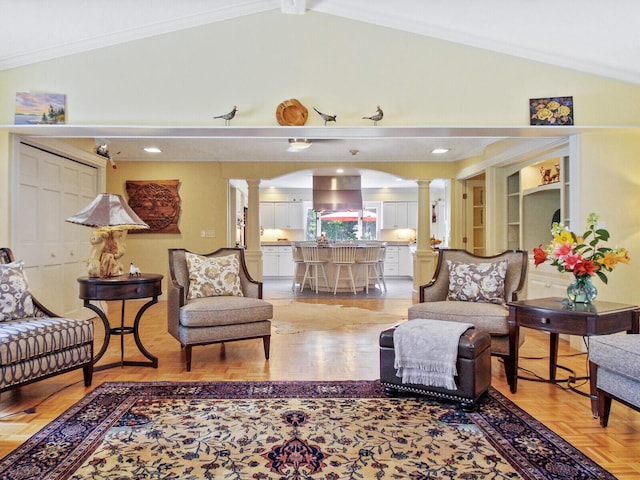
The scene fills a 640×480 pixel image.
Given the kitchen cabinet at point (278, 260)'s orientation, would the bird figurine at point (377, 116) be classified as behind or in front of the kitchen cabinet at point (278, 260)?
in front

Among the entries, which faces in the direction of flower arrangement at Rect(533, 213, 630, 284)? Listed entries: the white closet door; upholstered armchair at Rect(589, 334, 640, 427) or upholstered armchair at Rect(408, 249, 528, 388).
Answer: the white closet door

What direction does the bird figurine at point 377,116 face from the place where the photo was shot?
facing to the right of the viewer

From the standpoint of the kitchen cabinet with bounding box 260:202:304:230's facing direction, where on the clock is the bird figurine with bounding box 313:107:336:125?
The bird figurine is roughly at 12 o'clock from the kitchen cabinet.

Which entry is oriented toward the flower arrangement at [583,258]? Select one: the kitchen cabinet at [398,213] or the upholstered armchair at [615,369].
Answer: the kitchen cabinet

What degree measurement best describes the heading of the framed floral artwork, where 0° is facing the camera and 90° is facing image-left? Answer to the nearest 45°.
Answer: approximately 0°

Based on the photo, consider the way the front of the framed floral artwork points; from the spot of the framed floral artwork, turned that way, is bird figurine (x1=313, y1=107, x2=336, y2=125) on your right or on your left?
on your right

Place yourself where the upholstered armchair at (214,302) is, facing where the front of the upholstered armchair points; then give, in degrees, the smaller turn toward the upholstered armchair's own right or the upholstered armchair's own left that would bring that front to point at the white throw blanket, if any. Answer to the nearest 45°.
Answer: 0° — it already faces it

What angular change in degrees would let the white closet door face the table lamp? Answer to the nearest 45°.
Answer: approximately 45° to its right
